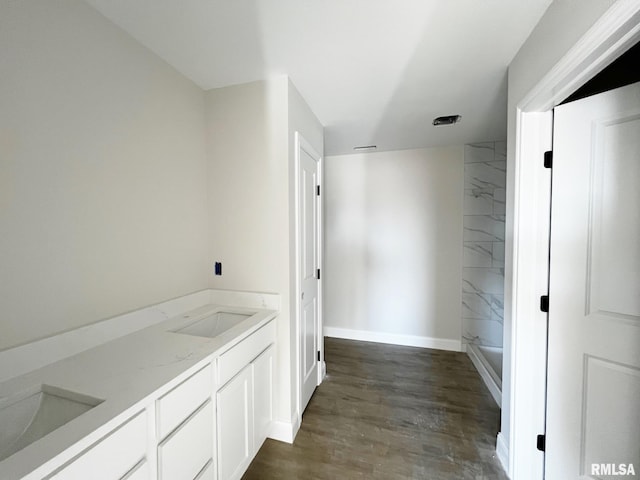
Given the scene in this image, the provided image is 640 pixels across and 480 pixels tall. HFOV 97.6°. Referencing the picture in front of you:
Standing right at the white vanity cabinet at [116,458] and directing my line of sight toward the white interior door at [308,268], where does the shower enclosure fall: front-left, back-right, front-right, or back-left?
front-right

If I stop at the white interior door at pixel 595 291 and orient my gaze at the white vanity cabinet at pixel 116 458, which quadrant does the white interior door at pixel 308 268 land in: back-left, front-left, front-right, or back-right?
front-right

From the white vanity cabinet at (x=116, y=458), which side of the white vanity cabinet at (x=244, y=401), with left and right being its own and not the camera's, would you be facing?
right

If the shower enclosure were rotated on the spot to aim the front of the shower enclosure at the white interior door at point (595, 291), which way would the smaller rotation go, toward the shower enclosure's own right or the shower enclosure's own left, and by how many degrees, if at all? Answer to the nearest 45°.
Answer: approximately 90° to the shower enclosure's own left

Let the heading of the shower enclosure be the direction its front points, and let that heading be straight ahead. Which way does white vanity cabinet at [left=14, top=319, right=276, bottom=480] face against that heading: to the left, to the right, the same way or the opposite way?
the opposite way

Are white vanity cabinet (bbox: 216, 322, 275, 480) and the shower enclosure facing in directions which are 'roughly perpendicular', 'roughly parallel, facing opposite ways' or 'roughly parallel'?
roughly parallel, facing opposite ways

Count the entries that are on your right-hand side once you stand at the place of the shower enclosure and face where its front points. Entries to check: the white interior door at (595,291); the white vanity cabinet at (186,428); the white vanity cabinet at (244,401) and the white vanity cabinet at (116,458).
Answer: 0

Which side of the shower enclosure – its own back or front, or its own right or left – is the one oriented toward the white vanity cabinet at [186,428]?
left

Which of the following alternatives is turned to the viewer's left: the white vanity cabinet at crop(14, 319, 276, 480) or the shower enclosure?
the shower enclosure

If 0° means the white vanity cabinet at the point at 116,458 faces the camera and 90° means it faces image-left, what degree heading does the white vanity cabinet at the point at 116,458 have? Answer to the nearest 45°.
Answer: approximately 315°

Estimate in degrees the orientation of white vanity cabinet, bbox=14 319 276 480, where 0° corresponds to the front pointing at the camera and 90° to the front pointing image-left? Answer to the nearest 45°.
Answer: approximately 315°

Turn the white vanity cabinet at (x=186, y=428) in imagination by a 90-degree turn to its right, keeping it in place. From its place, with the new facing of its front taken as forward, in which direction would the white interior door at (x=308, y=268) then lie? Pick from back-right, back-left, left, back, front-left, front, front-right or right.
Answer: back

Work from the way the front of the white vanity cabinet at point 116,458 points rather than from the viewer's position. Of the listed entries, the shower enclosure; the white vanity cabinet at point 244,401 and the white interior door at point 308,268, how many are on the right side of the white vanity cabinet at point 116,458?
0

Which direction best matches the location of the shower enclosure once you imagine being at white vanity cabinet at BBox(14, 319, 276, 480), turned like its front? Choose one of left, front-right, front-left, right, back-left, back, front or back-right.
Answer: front-left

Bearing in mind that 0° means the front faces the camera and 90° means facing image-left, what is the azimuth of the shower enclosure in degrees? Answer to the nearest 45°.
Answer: approximately 90°
